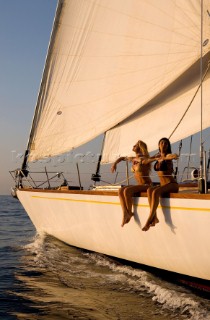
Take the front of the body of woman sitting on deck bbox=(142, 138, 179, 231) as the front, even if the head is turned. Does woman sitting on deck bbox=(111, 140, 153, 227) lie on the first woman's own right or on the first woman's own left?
on the first woman's own right

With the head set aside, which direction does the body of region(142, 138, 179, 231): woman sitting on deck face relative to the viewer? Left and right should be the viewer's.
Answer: facing the viewer and to the left of the viewer
